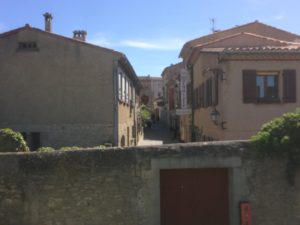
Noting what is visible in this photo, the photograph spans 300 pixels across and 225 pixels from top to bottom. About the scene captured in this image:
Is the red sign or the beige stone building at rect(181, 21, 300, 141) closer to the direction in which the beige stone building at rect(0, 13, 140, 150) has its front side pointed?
the beige stone building

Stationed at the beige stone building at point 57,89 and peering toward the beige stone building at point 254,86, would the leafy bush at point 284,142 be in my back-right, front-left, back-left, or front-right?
front-right

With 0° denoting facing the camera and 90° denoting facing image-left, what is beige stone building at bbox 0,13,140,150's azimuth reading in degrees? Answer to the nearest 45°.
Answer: approximately 270°

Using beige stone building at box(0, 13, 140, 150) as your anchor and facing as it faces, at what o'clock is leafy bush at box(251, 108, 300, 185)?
The leafy bush is roughly at 2 o'clock from the beige stone building.

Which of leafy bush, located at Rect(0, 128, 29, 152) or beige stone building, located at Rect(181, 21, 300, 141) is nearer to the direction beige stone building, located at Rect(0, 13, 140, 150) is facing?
the beige stone building

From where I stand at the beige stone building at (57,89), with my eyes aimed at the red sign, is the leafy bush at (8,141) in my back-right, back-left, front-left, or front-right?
front-right

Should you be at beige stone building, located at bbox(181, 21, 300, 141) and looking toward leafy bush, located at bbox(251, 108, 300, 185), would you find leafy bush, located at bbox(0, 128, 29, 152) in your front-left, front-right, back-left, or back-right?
front-right

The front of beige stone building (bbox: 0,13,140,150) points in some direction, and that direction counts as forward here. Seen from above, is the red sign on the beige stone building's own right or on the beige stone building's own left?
on the beige stone building's own right
